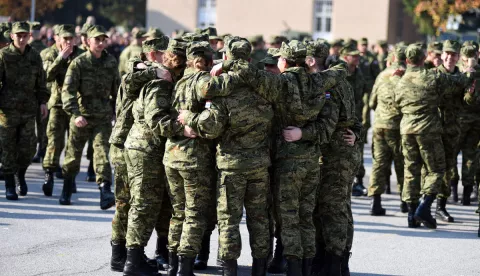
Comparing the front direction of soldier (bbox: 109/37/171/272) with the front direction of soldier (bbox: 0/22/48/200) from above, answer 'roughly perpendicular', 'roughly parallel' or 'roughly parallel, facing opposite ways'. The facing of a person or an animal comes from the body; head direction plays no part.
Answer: roughly perpendicular

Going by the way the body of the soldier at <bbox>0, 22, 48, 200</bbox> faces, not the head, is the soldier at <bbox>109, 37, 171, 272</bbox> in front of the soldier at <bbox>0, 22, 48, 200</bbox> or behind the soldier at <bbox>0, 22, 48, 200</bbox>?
in front

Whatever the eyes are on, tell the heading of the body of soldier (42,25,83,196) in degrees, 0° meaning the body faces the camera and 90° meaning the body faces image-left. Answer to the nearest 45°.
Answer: approximately 315°

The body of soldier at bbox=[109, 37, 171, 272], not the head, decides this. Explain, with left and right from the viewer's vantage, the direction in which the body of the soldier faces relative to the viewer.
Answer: facing to the right of the viewer

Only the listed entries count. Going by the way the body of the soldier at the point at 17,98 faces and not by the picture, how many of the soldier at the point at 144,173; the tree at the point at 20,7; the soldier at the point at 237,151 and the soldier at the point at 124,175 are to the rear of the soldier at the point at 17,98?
1

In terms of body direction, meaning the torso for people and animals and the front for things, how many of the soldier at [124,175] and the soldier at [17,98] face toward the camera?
1

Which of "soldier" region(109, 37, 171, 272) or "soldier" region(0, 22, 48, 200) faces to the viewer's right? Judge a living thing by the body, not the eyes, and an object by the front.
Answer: "soldier" region(109, 37, 171, 272)

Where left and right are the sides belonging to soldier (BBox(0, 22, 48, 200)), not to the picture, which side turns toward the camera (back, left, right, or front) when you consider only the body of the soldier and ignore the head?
front

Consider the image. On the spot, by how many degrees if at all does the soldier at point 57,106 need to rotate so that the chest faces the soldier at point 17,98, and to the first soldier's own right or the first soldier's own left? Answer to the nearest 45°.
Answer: approximately 90° to the first soldier's own right

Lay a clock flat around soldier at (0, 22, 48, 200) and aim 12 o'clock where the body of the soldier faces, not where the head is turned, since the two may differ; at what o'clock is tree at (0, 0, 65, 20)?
The tree is roughly at 6 o'clock from the soldier.
